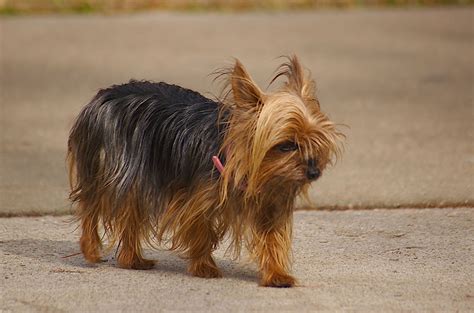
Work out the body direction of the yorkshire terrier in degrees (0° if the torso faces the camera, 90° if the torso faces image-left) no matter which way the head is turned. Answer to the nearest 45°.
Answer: approximately 315°
